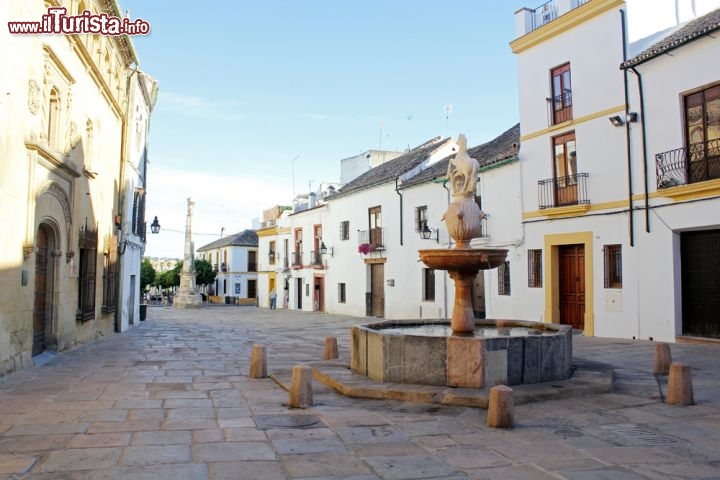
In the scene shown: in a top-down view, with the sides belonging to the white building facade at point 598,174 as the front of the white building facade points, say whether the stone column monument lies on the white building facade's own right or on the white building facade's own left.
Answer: on the white building facade's own right

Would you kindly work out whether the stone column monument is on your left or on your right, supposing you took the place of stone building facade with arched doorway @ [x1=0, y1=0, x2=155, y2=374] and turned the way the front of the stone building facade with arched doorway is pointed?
on your left

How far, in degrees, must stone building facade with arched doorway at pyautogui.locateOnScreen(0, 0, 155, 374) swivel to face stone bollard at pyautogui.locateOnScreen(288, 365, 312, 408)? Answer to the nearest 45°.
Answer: approximately 45° to its right

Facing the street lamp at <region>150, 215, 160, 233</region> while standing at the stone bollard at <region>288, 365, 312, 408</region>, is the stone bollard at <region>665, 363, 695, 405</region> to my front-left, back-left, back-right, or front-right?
back-right

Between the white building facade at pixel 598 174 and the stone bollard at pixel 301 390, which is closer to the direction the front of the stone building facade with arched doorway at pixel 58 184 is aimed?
the white building facade

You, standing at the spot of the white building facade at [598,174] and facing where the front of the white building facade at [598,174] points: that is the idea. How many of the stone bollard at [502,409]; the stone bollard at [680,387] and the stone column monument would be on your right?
1

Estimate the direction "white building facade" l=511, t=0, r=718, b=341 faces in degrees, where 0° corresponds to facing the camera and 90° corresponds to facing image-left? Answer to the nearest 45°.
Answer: approximately 45°

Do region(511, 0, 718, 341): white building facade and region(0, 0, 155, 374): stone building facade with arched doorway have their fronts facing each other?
yes

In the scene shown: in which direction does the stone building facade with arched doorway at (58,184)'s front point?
to the viewer's right

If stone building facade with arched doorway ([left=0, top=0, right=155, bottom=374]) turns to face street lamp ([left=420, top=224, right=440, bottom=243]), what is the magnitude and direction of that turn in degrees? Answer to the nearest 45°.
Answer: approximately 45° to its left

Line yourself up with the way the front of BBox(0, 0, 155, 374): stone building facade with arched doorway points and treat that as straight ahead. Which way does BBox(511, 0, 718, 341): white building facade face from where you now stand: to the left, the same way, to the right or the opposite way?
the opposite way
